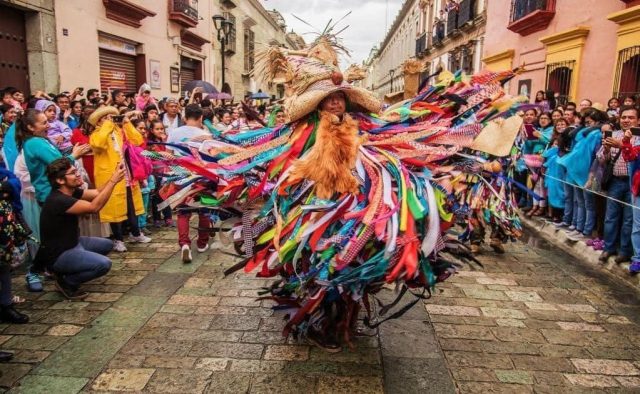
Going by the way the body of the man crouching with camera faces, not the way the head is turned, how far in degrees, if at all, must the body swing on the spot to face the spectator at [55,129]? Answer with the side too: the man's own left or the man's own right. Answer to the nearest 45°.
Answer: approximately 90° to the man's own left

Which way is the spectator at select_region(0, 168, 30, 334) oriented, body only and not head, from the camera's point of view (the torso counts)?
to the viewer's right

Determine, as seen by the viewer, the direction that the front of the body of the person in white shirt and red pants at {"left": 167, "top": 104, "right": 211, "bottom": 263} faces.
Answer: away from the camera

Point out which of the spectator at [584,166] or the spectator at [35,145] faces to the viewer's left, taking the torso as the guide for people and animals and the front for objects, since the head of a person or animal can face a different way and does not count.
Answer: the spectator at [584,166]

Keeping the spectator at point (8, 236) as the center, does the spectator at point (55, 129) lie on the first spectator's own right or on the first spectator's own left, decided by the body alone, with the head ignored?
on the first spectator's own left

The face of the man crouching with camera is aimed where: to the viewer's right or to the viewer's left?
to the viewer's right

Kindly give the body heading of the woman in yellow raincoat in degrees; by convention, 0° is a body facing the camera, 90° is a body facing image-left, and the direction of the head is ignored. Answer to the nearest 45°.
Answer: approximately 315°

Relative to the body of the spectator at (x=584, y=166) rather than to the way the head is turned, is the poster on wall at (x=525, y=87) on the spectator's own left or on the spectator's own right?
on the spectator's own right
